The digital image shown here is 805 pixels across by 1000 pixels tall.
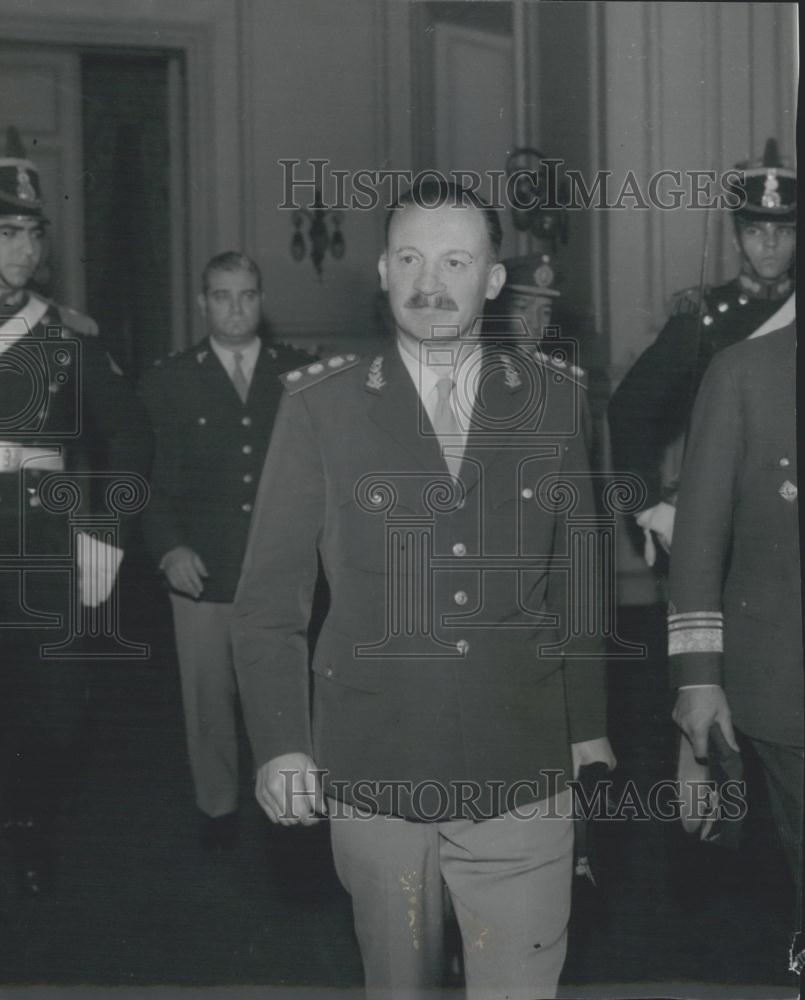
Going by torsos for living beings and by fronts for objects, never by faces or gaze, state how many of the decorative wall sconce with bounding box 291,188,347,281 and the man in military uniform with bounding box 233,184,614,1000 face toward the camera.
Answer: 2

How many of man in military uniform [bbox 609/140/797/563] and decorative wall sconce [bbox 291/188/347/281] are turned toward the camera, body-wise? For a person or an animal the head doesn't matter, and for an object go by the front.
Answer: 2

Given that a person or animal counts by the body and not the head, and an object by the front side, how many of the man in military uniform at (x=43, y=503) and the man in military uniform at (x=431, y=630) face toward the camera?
2
